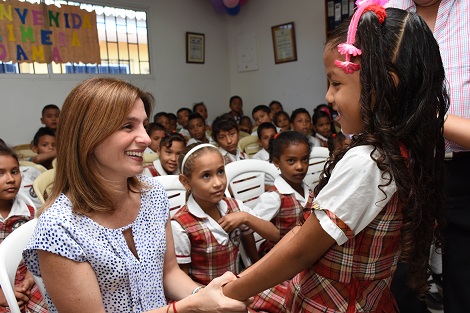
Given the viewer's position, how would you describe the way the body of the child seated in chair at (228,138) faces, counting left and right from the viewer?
facing the viewer

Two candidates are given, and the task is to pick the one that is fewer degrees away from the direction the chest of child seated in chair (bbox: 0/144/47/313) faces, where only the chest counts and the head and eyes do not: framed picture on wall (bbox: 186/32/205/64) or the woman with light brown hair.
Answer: the woman with light brown hair

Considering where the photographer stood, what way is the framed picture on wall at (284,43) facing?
facing the viewer and to the left of the viewer

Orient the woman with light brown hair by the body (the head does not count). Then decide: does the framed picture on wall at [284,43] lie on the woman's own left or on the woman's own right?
on the woman's own left

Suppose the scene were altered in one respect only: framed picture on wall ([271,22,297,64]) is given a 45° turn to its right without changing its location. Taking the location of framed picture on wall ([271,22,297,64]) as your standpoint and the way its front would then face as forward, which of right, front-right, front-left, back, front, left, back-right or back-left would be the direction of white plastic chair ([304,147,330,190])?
left

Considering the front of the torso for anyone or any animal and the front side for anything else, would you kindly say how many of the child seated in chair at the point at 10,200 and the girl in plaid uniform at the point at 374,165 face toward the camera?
1

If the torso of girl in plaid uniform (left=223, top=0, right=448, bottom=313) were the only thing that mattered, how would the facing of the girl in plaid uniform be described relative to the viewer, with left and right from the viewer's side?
facing to the left of the viewer

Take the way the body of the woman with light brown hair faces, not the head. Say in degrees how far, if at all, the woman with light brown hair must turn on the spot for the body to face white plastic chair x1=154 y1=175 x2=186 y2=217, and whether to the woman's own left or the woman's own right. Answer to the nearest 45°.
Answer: approximately 135° to the woman's own left

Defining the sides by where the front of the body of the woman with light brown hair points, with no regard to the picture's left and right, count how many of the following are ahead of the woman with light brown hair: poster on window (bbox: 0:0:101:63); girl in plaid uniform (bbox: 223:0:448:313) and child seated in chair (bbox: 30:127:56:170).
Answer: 1

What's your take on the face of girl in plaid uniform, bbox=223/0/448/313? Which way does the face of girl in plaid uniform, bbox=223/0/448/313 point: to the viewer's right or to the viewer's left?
to the viewer's left

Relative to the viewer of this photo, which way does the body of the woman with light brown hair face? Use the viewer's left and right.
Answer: facing the viewer and to the right of the viewer

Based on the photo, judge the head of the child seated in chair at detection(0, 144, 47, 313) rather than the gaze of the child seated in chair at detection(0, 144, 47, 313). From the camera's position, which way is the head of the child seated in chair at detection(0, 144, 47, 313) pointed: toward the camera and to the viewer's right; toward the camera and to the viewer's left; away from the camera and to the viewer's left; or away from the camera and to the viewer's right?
toward the camera and to the viewer's right

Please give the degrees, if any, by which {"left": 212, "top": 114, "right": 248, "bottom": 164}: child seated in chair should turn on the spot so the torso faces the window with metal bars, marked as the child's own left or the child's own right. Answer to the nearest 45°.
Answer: approximately 135° to the child's own right

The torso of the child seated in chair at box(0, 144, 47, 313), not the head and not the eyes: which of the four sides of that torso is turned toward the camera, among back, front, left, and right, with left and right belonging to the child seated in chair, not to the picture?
front

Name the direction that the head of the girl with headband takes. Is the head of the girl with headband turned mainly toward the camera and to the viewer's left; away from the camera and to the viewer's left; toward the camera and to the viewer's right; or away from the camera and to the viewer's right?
toward the camera and to the viewer's right

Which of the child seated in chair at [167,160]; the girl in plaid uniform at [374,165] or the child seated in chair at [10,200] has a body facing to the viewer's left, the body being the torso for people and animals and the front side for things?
the girl in plaid uniform
